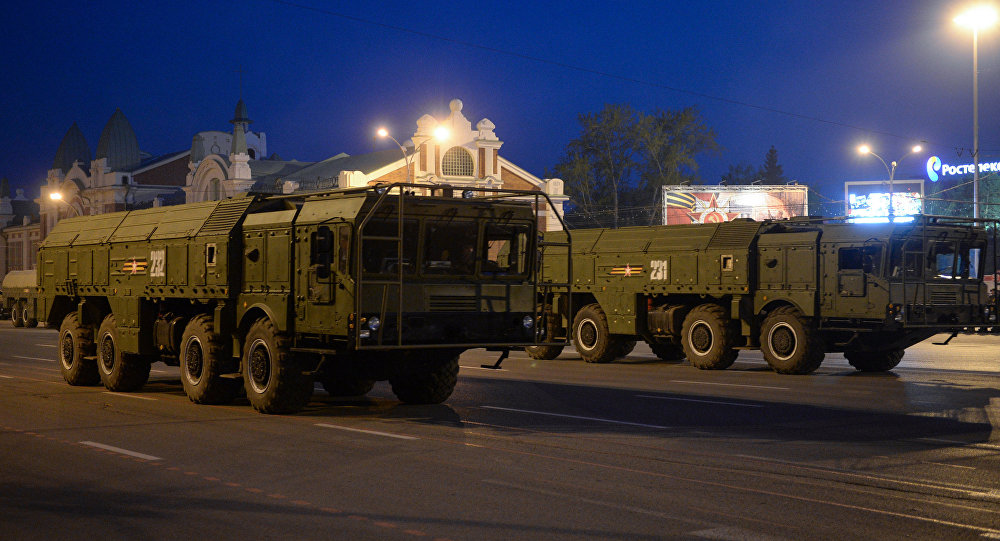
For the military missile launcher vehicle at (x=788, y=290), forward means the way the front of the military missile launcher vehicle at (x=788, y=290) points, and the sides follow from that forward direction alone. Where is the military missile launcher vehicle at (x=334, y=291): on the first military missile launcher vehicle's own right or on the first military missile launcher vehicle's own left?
on the first military missile launcher vehicle's own right

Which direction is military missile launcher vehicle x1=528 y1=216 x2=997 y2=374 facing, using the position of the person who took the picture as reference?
facing the viewer and to the right of the viewer

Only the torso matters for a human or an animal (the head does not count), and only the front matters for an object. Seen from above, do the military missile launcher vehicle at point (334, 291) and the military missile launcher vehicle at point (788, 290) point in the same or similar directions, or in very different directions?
same or similar directions

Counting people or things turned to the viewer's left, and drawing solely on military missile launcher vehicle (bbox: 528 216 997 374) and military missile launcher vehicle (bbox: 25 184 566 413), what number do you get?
0

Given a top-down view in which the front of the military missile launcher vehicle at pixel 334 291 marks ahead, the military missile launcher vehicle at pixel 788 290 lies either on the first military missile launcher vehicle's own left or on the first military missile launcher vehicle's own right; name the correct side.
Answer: on the first military missile launcher vehicle's own left
